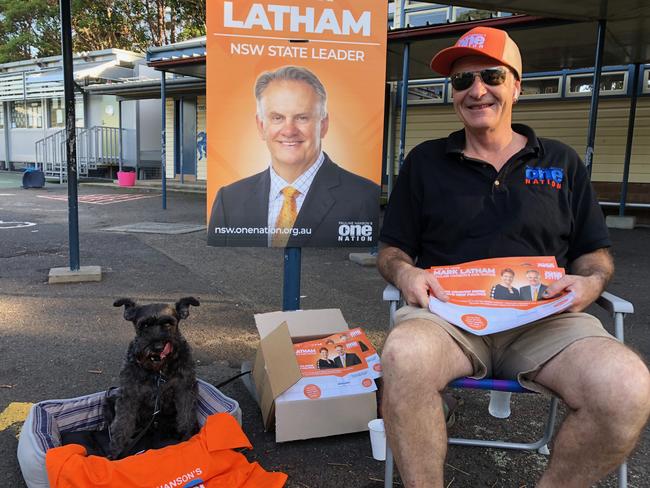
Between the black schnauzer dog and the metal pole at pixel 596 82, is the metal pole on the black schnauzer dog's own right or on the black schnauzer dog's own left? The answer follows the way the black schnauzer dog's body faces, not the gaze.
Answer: on the black schnauzer dog's own left

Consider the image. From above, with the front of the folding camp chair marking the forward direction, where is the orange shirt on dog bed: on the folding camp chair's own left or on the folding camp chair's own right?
on the folding camp chair's own right

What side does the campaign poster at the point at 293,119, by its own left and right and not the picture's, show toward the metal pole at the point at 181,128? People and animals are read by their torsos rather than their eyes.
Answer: back

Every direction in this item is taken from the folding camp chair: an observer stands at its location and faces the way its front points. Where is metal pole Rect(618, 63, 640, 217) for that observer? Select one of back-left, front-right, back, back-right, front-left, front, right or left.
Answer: back

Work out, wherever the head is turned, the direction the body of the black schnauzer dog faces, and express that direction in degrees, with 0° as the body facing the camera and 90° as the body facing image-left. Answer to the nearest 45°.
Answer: approximately 0°

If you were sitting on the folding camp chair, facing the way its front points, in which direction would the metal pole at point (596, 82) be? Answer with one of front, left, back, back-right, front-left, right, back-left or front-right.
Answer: back

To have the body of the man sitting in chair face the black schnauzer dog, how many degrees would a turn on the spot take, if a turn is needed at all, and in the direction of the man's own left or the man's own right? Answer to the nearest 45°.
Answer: approximately 90° to the man's own right

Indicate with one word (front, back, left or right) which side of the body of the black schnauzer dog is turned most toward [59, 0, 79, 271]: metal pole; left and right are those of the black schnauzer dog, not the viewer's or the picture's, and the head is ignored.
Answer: back

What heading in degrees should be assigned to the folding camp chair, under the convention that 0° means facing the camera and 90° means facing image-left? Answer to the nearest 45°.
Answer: approximately 0°

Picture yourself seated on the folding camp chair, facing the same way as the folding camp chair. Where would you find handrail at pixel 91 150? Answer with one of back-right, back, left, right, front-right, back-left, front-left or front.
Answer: back-right

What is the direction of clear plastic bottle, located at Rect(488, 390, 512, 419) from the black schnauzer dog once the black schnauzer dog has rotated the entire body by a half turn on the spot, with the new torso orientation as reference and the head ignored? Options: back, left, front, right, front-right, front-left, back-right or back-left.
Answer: right

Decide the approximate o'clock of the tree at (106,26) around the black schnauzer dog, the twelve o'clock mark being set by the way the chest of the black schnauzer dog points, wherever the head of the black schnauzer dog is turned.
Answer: The tree is roughly at 6 o'clock from the black schnauzer dog.
